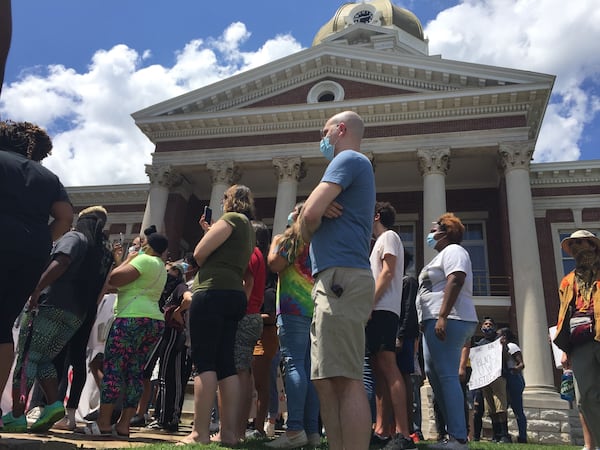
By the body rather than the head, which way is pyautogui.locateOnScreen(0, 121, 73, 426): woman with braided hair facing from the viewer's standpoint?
away from the camera

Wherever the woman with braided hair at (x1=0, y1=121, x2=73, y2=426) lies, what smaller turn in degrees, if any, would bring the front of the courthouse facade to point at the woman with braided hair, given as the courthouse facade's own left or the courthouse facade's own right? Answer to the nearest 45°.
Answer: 0° — it already faces them

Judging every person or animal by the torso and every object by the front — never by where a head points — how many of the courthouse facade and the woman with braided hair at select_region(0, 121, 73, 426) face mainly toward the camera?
1

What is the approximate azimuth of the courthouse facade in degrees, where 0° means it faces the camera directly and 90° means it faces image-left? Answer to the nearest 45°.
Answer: approximately 0°

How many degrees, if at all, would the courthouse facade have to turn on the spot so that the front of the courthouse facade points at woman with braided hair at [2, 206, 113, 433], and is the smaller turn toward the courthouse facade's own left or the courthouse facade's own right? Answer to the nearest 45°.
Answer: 0° — it already faces them

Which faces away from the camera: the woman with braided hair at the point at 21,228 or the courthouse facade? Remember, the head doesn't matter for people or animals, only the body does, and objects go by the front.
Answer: the woman with braided hair
